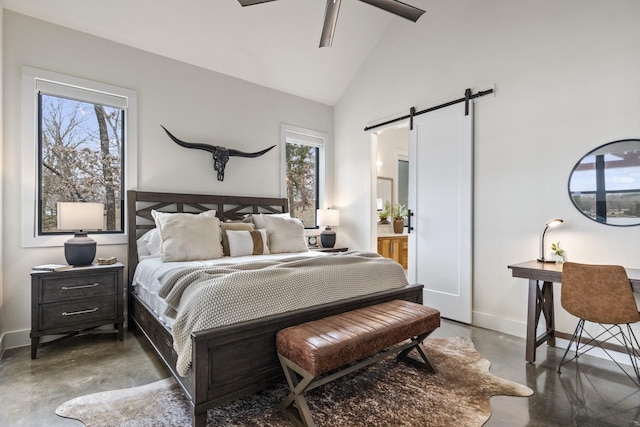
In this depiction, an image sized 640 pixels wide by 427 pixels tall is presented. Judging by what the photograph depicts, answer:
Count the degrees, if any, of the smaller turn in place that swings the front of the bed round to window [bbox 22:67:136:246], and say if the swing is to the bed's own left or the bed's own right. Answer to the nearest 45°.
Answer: approximately 180°

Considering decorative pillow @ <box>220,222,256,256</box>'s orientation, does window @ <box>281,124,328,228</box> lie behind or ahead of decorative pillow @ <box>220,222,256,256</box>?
behind

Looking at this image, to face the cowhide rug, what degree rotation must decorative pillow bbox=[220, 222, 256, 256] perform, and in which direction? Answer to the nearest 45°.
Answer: approximately 45° to its left

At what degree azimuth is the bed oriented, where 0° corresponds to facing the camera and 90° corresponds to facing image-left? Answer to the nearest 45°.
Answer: approximately 315°

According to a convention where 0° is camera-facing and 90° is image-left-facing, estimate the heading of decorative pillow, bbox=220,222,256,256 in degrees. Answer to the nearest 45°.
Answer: approximately 0°

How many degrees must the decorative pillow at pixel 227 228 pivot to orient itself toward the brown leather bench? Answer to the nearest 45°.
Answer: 0° — it already faces it

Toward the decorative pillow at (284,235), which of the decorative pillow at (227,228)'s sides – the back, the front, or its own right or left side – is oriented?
left

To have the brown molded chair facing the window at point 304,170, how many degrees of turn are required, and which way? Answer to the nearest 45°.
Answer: approximately 135° to its left

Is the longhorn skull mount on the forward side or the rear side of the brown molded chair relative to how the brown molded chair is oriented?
on the rear side

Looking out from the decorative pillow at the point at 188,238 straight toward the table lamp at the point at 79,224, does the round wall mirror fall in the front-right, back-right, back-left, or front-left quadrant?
back-left

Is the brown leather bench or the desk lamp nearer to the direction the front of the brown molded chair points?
the desk lamp

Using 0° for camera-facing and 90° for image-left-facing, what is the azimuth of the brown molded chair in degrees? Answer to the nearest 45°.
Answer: approximately 225°
